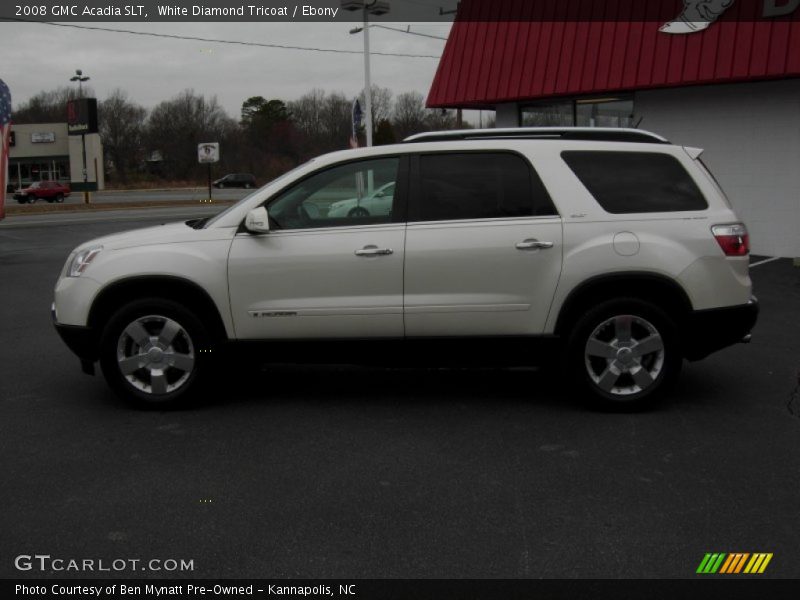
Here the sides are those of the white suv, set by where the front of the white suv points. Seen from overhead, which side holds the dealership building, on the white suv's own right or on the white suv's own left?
on the white suv's own right

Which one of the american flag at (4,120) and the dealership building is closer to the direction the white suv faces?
the american flag

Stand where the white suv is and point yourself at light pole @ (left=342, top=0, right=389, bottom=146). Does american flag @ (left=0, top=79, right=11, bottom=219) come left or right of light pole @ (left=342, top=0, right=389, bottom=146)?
left

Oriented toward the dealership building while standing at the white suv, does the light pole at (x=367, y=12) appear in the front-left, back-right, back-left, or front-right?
front-left

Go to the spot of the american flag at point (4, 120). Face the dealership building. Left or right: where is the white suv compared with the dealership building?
right

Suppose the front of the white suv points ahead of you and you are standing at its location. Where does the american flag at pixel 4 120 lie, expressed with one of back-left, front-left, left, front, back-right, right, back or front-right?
front-right

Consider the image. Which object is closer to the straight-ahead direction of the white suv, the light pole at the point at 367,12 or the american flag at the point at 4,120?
the american flag

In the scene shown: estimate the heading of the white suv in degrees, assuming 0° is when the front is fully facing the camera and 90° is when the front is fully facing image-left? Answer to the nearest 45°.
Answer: approximately 90°

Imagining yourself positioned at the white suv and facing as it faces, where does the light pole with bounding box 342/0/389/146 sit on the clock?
The light pole is roughly at 3 o'clock from the white suv.
